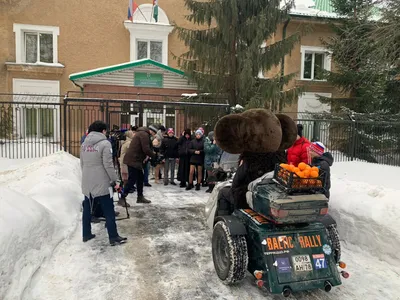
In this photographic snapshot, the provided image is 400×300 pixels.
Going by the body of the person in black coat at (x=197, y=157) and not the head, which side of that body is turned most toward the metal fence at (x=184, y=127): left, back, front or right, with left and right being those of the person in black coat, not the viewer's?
back

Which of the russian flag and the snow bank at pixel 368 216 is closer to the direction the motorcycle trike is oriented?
the russian flag

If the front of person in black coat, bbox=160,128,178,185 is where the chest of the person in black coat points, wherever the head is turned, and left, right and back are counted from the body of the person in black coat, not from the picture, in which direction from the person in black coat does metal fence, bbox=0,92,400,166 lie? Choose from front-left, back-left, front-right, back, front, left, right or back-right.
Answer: back

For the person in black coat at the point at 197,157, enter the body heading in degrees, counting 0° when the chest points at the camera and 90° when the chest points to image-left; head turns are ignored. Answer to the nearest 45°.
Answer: approximately 0°

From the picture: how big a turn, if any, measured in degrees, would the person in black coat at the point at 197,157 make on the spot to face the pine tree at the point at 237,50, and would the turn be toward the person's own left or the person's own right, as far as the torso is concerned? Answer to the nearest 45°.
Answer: approximately 180°

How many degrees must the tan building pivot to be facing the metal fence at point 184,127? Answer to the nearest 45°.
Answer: approximately 45° to its left
